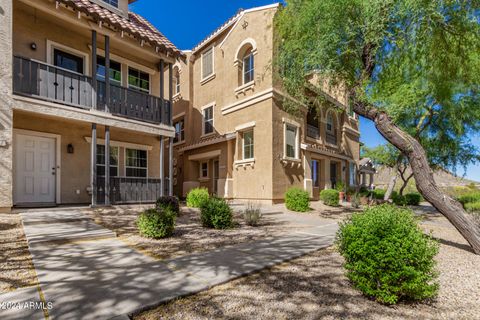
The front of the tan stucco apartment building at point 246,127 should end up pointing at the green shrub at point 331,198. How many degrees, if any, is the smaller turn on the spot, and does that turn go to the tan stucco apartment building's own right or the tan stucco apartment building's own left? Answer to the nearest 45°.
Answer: approximately 45° to the tan stucco apartment building's own left

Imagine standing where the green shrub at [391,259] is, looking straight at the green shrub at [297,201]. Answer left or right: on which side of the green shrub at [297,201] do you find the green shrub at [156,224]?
left

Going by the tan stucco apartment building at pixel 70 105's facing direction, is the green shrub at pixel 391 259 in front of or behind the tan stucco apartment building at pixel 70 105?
in front

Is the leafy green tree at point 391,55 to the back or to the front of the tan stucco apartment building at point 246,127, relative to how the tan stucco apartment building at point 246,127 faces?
to the front

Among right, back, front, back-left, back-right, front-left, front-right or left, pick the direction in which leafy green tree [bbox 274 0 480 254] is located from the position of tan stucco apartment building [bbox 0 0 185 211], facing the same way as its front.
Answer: front

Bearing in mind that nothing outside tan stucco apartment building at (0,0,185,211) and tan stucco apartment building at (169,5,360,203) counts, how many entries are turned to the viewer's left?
0

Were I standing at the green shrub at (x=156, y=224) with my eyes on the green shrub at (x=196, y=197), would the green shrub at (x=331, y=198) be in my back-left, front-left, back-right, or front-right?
front-right

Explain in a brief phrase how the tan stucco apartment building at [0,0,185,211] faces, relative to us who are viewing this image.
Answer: facing the viewer and to the right of the viewer
